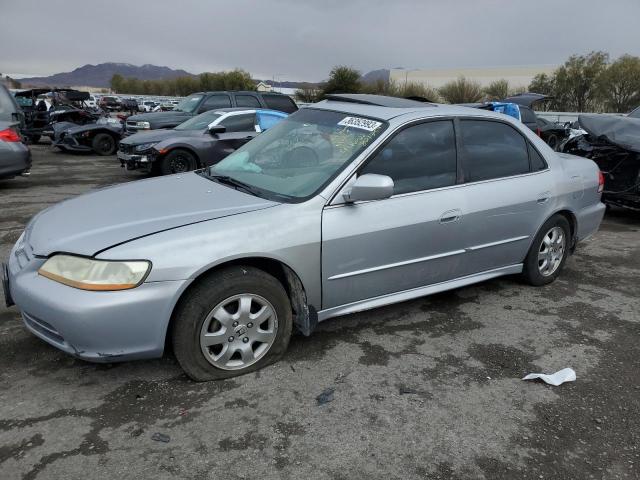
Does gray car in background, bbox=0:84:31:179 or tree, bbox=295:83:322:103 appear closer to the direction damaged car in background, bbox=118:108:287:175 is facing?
the gray car in background

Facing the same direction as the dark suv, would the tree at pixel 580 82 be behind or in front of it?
behind

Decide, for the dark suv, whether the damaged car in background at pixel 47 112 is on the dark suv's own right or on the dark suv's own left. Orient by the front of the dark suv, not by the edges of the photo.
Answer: on the dark suv's own right

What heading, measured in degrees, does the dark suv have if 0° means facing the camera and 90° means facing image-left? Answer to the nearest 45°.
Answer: approximately 45°

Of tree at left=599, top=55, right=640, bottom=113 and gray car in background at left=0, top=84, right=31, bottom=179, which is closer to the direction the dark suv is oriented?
the gray car in background

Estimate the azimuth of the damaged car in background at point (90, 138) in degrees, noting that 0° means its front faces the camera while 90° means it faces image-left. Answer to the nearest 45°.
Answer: approximately 45°
